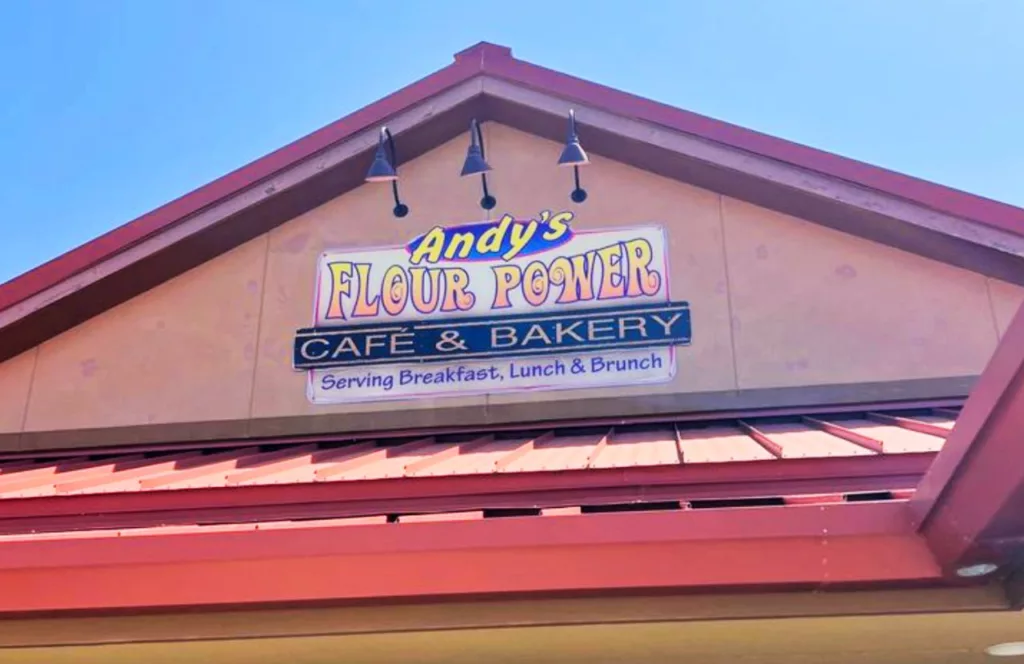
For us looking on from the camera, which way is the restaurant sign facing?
facing the viewer
